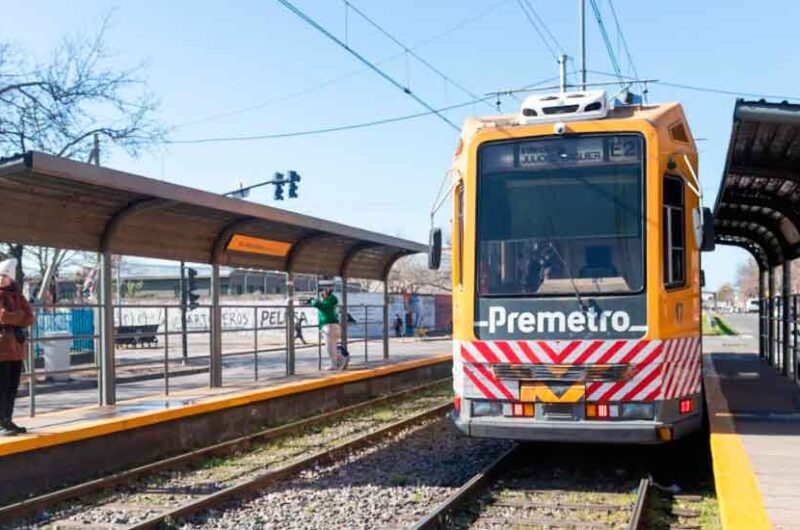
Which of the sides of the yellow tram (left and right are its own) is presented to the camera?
front

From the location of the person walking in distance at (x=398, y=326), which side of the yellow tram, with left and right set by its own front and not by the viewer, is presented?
back

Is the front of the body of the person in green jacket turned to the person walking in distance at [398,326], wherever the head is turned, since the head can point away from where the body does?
no

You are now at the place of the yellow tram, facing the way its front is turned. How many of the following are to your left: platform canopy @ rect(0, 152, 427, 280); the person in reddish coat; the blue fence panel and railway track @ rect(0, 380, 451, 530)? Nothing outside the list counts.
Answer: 0

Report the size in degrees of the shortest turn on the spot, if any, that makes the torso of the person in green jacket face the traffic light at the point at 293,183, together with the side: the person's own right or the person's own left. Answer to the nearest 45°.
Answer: approximately 135° to the person's own right

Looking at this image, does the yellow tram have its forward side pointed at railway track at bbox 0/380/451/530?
no

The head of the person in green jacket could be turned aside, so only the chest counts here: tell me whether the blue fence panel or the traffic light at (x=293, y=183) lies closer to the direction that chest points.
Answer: the blue fence panel

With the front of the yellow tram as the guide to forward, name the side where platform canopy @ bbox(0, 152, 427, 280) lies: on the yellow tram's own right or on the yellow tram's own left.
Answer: on the yellow tram's own right

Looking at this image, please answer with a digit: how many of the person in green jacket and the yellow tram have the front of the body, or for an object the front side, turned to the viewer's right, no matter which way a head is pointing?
0

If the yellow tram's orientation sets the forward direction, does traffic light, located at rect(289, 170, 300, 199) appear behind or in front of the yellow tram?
behind

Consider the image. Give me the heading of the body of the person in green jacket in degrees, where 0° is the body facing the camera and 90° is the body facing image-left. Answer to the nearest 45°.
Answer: approximately 45°
